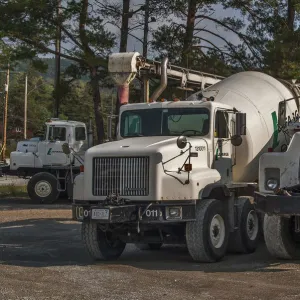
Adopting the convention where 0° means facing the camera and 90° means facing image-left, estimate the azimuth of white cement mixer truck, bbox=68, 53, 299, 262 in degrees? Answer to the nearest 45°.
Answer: approximately 45°
